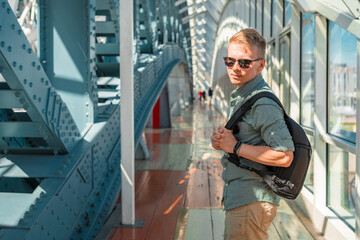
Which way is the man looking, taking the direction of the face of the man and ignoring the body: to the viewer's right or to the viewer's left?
to the viewer's left

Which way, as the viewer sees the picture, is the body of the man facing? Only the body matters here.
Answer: to the viewer's left
